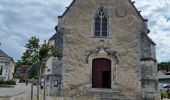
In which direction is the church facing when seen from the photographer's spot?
facing the viewer

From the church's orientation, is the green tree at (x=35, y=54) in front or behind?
in front
